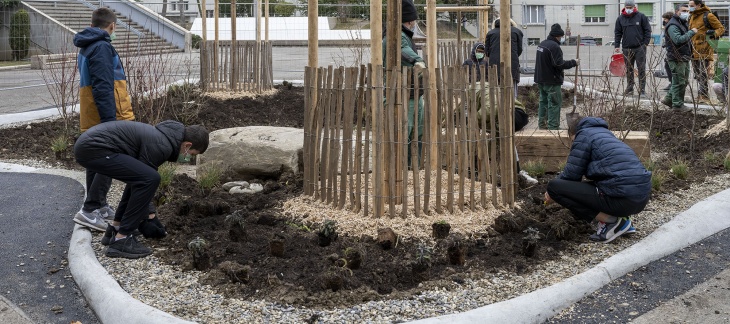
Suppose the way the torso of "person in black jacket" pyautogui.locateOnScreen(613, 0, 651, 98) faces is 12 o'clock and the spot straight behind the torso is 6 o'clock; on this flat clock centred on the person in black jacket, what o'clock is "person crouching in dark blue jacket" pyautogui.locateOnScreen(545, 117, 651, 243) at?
The person crouching in dark blue jacket is roughly at 12 o'clock from the person in black jacket.

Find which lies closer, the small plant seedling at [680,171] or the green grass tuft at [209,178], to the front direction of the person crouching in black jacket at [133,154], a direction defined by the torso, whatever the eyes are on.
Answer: the small plant seedling

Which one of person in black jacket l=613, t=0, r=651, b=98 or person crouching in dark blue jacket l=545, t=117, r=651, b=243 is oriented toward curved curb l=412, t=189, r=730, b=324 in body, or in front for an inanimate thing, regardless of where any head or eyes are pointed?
the person in black jacket

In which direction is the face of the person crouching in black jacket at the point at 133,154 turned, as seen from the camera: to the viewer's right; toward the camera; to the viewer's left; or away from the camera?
to the viewer's right

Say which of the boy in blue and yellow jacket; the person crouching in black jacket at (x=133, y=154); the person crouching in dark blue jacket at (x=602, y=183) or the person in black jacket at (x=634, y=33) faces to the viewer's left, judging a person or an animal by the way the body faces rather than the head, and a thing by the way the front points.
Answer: the person crouching in dark blue jacket at (x=602, y=183)

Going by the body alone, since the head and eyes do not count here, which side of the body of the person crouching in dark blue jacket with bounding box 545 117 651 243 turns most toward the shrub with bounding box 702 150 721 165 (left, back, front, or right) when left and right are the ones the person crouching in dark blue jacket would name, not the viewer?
right

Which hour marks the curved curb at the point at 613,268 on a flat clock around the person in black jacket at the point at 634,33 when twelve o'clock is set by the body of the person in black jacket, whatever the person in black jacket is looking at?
The curved curb is roughly at 12 o'clock from the person in black jacket.

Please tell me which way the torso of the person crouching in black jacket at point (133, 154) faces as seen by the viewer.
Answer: to the viewer's right

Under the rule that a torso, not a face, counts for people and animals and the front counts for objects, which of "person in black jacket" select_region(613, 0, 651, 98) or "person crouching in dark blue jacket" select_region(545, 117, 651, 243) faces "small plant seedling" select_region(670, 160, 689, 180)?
the person in black jacket

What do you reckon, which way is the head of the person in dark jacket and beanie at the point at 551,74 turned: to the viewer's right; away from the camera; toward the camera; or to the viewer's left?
to the viewer's right

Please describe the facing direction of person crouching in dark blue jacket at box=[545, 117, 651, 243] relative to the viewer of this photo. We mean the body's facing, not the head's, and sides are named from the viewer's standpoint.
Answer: facing to the left of the viewer

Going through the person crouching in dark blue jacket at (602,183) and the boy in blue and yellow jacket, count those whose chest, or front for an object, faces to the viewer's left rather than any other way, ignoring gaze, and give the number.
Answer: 1
